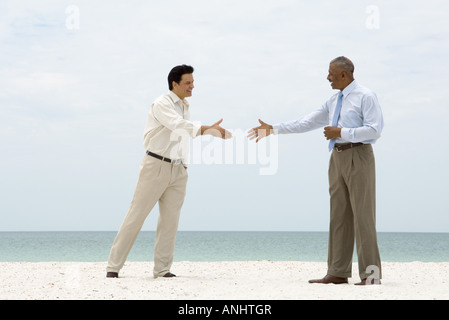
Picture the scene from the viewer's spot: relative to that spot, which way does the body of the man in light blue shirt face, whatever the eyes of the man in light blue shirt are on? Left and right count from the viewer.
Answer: facing the viewer and to the left of the viewer

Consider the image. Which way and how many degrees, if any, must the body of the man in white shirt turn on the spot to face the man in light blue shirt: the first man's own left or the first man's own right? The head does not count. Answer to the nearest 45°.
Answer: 0° — they already face them

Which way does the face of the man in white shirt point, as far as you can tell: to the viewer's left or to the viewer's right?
to the viewer's right

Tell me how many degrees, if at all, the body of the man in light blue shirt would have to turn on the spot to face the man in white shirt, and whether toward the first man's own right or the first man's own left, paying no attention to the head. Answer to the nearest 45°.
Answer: approximately 45° to the first man's own right

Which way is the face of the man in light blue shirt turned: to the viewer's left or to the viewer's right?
to the viewer's left

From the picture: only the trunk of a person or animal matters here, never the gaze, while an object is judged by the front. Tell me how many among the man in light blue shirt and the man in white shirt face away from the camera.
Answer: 0
